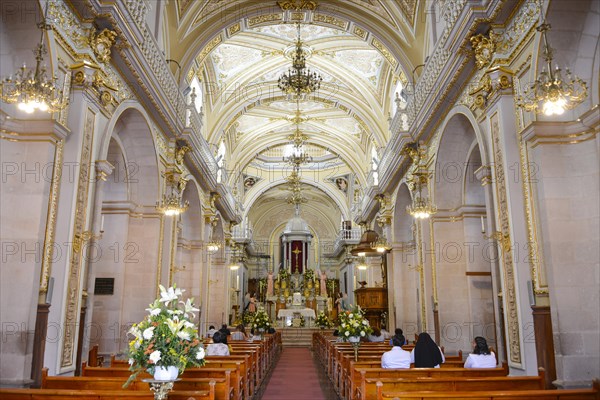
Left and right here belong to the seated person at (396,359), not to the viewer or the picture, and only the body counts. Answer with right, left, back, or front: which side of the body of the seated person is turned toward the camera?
back

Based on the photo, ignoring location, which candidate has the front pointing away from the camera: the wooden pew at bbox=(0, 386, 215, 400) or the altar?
the wooden pew

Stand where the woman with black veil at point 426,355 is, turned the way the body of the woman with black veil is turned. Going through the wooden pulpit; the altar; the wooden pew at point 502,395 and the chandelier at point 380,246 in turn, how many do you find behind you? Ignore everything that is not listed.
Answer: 1

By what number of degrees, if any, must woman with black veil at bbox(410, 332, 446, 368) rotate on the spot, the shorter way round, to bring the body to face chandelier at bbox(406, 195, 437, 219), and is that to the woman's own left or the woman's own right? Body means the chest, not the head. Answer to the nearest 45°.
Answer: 0° — they already face it

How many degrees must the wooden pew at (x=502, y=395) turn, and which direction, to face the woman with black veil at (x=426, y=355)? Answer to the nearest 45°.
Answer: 0° — it already faces them

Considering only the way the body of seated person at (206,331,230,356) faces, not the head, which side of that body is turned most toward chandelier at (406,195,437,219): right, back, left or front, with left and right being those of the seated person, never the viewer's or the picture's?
right

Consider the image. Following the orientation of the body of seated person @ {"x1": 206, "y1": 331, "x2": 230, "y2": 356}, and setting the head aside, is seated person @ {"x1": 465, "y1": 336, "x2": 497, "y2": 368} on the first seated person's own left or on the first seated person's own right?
on the first seated person's own right

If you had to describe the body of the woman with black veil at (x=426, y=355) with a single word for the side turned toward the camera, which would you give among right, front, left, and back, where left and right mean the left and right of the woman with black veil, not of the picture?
back

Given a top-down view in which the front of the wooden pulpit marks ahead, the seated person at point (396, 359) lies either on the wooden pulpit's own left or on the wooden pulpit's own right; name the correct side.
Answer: on the wooden pulpit's own left

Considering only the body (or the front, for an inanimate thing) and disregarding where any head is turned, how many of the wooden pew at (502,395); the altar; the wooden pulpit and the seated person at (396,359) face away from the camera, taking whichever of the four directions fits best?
2

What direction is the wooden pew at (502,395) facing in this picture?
away from the camera

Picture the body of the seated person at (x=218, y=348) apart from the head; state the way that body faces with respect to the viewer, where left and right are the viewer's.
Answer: facing away from the viewer

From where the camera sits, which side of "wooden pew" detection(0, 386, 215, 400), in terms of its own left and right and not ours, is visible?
back
